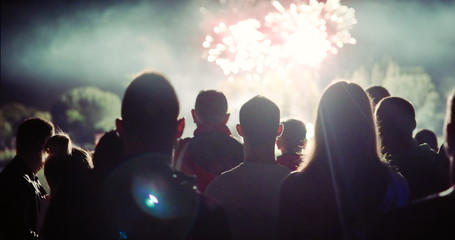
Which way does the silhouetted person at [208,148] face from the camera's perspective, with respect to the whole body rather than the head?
away from the camera

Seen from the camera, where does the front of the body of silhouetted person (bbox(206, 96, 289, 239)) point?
away from the camera

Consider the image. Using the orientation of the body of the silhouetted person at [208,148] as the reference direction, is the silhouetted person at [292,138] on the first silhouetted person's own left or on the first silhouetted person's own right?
on the first silhouetted person's own right

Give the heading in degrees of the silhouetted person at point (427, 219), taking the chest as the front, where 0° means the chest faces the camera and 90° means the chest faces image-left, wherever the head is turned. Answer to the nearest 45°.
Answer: approximately 180°

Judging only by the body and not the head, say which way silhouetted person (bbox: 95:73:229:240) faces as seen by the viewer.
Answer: away from the camera

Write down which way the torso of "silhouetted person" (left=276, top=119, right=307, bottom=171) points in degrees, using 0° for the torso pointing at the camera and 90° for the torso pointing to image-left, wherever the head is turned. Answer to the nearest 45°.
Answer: approximately 180°

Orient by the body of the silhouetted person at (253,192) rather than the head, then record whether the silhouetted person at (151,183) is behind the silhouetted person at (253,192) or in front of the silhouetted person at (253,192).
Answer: behind

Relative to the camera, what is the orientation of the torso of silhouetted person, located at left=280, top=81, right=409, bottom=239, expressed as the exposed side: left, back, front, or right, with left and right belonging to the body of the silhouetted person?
back
